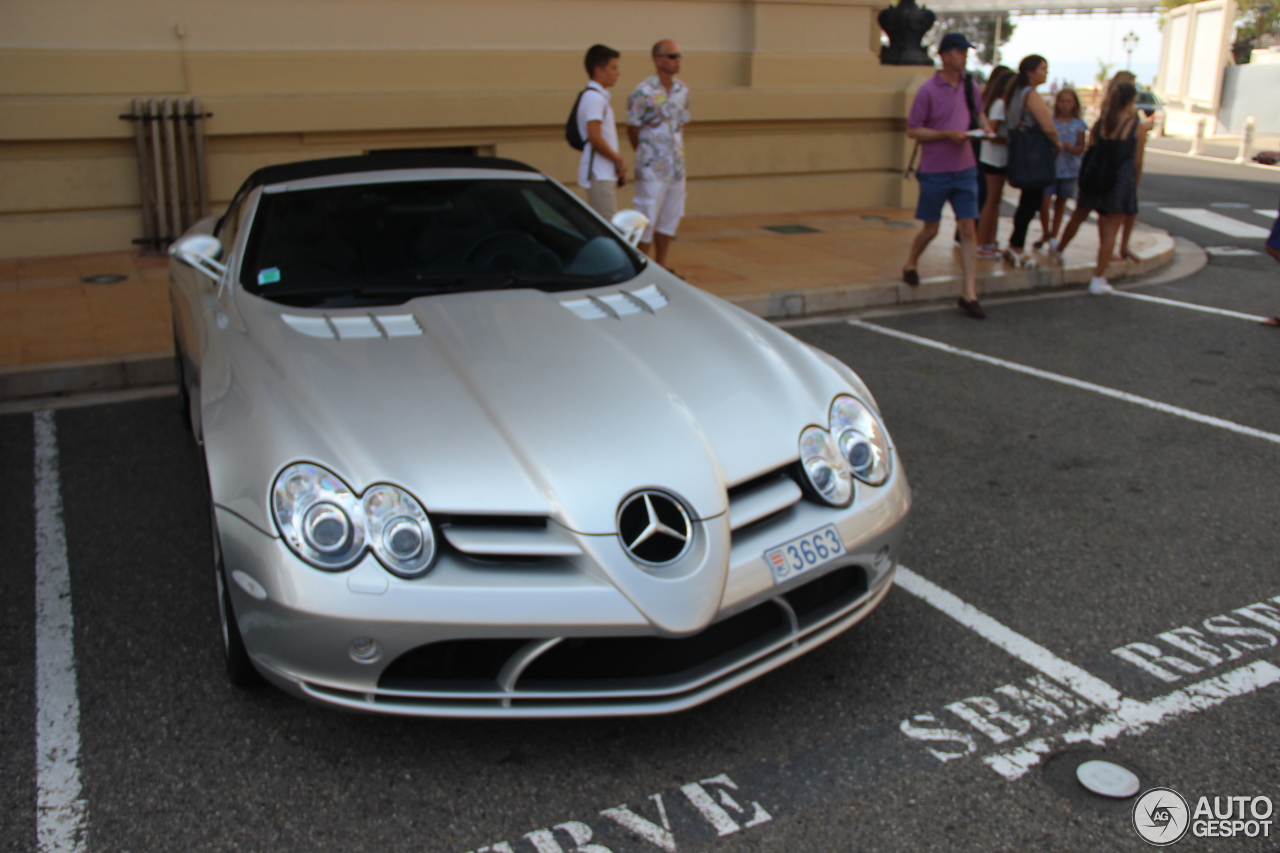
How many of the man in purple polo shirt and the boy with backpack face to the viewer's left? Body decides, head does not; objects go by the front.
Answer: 0

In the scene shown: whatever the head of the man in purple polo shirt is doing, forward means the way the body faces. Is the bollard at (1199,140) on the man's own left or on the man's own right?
on the man's own left

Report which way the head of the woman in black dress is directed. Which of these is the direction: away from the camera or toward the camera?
away from the camera

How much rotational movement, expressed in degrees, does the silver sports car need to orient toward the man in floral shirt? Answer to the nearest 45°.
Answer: approximately 135° to its left

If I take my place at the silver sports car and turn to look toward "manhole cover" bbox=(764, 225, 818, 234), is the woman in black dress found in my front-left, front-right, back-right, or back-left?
front-right

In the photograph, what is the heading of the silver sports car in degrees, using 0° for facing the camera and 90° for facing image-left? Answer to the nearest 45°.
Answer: approximately 315°

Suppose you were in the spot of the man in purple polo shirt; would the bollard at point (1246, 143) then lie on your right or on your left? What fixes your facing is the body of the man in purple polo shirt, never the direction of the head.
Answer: on your left

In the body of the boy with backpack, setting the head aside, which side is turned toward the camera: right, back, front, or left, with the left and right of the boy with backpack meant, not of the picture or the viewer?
right

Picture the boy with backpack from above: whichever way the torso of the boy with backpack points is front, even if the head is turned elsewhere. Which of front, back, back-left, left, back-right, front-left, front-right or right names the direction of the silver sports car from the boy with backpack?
right

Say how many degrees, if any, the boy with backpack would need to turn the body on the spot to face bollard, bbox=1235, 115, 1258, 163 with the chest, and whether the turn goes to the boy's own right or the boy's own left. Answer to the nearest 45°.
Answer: approximately 45° to the boy's own left

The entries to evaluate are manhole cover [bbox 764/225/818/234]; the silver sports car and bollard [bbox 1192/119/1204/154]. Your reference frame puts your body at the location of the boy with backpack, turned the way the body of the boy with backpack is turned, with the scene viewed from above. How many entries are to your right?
1

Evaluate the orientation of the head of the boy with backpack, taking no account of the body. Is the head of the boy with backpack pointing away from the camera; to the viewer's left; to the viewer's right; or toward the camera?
to the viewer's right

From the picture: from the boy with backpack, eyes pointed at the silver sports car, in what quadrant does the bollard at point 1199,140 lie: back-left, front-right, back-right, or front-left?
back-left

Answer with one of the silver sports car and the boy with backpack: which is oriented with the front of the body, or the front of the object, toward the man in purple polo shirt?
the boy with backpack
